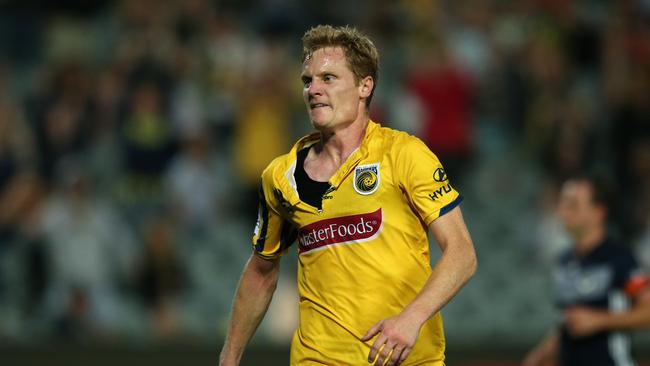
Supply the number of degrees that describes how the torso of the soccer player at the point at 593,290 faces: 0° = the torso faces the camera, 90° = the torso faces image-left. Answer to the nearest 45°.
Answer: approximately 45°

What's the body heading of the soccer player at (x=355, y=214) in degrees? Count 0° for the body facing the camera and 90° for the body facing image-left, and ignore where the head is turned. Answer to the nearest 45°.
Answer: approximately 45°

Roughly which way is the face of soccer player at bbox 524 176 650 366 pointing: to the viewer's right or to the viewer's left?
to the viewer's left

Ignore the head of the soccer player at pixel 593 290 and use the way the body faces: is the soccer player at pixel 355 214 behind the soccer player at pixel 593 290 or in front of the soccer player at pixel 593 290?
in front

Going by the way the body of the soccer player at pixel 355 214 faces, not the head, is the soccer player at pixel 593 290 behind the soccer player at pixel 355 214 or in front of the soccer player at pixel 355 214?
behind
